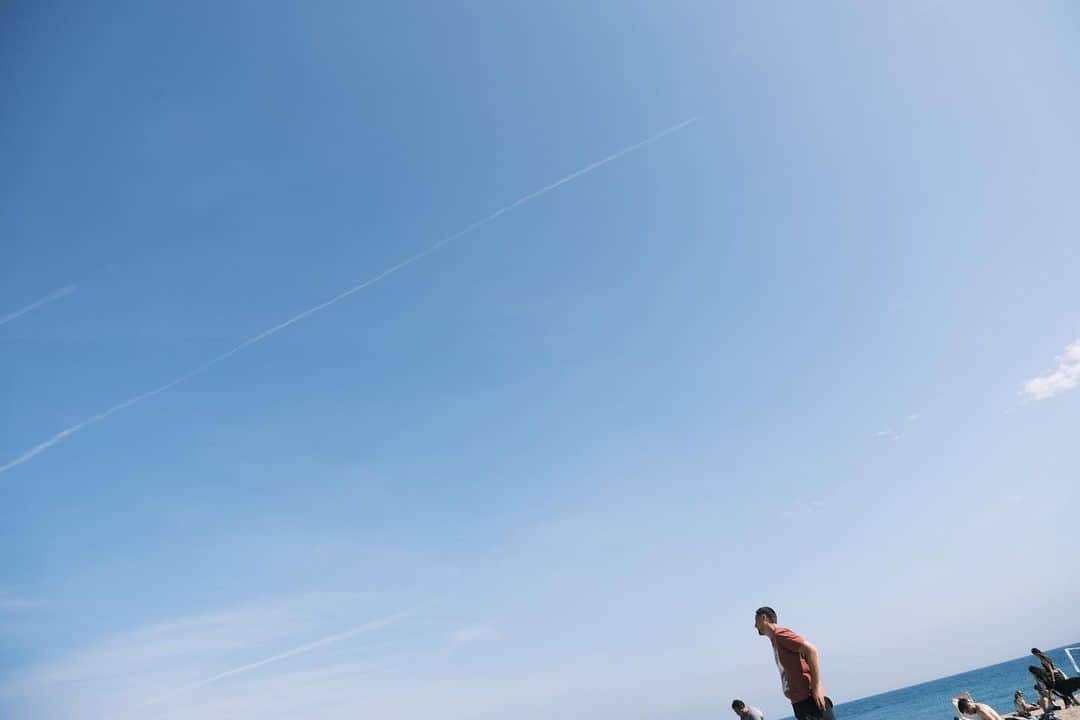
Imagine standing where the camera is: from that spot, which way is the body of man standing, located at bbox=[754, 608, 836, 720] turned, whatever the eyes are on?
to the viewer's left
